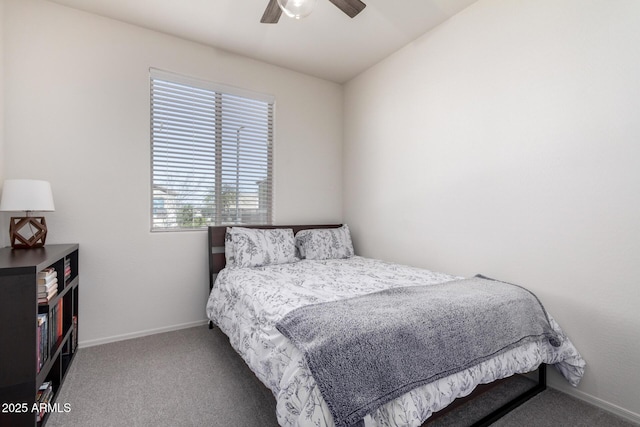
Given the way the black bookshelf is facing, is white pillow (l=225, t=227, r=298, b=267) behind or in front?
in front

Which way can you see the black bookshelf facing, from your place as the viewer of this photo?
facing to the right of the viewer

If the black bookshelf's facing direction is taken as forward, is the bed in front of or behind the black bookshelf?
in front

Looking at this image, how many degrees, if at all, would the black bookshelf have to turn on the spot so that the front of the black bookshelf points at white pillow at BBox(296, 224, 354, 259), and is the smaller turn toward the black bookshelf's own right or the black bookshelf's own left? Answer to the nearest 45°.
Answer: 0° — it already faces it

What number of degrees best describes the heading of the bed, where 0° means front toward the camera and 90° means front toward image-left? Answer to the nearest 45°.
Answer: approximately 315°

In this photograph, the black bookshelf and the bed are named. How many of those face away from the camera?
0

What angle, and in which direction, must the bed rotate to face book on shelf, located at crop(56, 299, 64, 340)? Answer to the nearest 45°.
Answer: approximately 135° to its right

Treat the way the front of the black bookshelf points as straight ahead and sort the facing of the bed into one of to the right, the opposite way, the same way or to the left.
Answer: to the right

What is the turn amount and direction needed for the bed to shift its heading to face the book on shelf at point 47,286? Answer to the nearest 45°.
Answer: approximately 135° to its right
